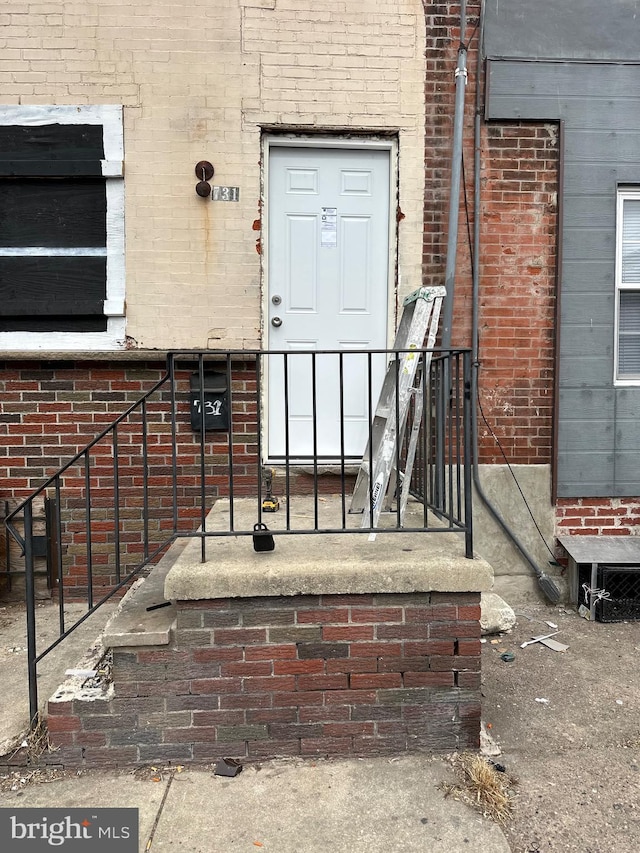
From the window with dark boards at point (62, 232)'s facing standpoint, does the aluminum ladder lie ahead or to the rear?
ahead

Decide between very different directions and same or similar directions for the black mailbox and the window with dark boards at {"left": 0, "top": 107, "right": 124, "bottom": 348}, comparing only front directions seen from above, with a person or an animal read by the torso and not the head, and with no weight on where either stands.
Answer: same or similar directions

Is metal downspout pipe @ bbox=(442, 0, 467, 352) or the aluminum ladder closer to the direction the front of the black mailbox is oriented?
the aluminum ladder

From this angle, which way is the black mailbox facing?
toward the camera
